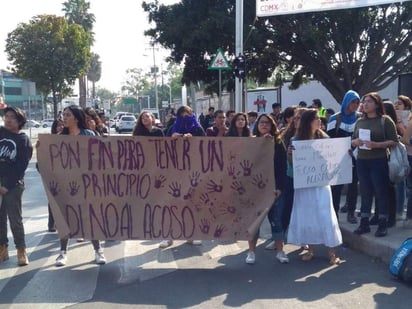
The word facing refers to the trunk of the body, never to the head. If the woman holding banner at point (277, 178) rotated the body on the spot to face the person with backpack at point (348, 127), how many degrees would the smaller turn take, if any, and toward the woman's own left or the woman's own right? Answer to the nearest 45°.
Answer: approximately 135° to the woman's own left

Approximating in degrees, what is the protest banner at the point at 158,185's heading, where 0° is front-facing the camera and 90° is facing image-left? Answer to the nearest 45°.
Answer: approximately 0°

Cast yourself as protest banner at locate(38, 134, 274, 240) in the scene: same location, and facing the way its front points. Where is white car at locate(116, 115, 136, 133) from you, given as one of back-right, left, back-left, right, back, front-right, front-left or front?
back

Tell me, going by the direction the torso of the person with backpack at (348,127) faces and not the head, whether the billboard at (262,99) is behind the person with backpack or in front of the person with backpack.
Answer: behind

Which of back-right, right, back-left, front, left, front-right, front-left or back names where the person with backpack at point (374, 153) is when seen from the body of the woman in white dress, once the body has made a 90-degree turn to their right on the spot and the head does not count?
back-right

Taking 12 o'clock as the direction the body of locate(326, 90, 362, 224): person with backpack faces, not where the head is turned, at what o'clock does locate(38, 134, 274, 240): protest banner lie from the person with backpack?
The protest banner is roughly at 3 o'clock from the person with backpack.

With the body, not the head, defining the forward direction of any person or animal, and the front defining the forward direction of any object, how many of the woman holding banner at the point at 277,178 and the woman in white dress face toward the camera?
2

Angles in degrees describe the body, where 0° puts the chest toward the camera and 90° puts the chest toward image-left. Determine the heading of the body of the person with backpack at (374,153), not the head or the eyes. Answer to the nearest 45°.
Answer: approximately 45°

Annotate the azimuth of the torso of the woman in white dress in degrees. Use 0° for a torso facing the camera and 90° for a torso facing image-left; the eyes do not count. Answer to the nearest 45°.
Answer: approximately 0°

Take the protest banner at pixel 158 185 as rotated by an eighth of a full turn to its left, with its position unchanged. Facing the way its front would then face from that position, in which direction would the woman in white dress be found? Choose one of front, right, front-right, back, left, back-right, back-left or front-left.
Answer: front-left
